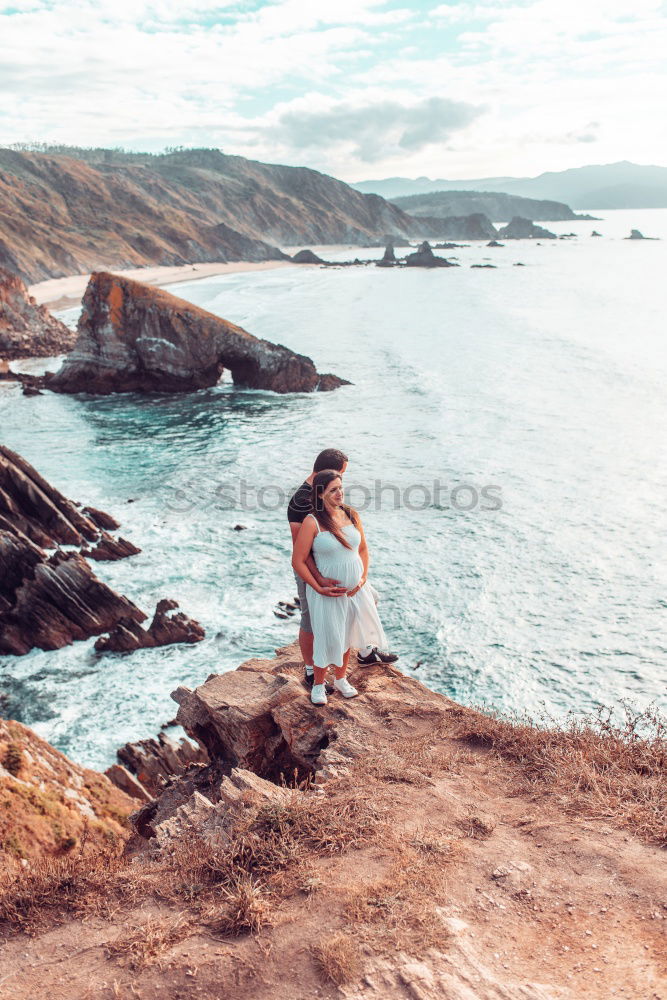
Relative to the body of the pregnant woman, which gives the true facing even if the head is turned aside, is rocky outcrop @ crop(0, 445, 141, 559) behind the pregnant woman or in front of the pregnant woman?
behind

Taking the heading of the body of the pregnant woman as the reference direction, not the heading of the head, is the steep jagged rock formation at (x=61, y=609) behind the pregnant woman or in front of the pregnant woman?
behind

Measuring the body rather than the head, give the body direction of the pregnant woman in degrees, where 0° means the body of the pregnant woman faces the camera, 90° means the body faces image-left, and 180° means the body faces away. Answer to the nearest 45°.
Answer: approximately 315°

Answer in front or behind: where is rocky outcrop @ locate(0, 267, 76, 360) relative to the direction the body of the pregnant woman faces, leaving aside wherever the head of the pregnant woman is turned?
behind
